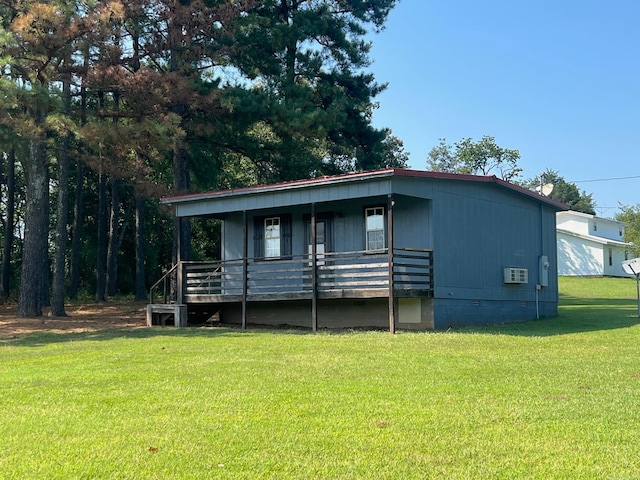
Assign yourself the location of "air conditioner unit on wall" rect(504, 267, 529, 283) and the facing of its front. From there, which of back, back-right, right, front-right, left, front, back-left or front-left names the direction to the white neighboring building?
back-left

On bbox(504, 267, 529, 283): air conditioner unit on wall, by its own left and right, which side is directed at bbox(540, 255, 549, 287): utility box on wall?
left

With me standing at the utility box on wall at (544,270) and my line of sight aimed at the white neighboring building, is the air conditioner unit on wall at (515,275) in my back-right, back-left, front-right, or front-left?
back-left

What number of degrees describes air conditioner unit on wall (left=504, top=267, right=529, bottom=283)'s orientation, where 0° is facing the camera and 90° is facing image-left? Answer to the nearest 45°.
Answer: approximately 315°
